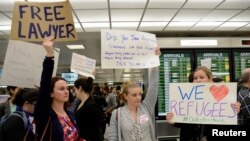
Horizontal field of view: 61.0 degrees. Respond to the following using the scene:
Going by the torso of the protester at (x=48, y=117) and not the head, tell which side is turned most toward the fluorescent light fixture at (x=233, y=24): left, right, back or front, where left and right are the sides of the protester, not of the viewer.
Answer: left

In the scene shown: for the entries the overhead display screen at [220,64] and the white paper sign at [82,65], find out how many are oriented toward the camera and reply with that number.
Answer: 2

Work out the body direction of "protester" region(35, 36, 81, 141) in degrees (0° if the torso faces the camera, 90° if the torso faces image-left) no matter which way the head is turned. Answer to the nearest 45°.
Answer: approximately 315°

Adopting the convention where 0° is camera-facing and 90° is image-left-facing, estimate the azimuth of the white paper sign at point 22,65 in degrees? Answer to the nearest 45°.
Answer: approximately 0°
